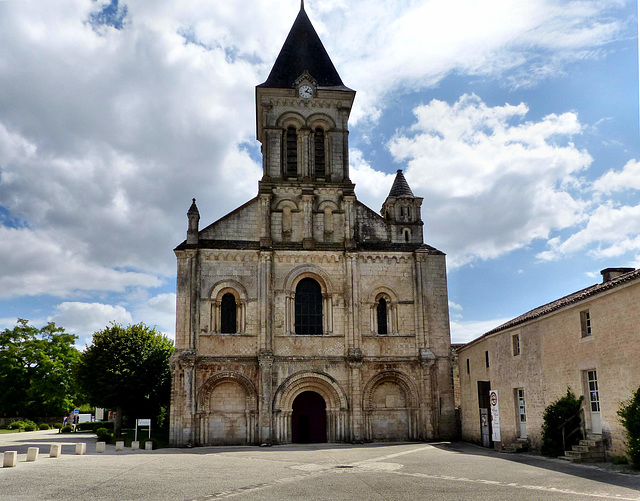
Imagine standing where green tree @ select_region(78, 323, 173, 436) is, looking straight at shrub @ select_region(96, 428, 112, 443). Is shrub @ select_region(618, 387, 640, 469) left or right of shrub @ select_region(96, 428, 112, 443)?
left

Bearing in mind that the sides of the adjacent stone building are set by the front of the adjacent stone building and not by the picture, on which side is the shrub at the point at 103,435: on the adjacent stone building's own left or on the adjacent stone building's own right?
on the adjacent stone building's own right

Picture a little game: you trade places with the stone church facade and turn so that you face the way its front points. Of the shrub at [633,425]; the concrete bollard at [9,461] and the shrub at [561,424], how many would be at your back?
0

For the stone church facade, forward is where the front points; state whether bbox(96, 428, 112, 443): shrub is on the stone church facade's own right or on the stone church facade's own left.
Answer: on the stone church facade's own right

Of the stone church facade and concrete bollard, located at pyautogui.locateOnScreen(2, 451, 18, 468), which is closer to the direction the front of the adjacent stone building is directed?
the concrete bollard

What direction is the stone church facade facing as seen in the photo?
toward the camera

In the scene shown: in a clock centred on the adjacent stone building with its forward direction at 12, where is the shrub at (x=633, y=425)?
The shrub is roughly at 10 o'clock from the adjacent stone building.

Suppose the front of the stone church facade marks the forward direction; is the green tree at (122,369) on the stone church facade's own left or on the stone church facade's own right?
on the stone church facade's own right

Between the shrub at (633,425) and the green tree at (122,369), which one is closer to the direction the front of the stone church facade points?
the shrub

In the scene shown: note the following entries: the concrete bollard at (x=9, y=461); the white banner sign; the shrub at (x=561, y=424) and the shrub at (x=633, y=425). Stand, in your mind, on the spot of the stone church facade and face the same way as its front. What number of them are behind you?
0

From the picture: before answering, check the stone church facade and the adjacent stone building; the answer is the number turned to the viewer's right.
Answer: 0

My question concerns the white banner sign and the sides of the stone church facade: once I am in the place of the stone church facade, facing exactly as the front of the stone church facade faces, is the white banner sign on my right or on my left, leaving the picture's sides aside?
on my left

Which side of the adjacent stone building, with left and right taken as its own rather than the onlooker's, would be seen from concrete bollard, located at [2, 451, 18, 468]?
front

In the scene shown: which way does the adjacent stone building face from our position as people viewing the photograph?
facing the viewer and to the left of the viewer
